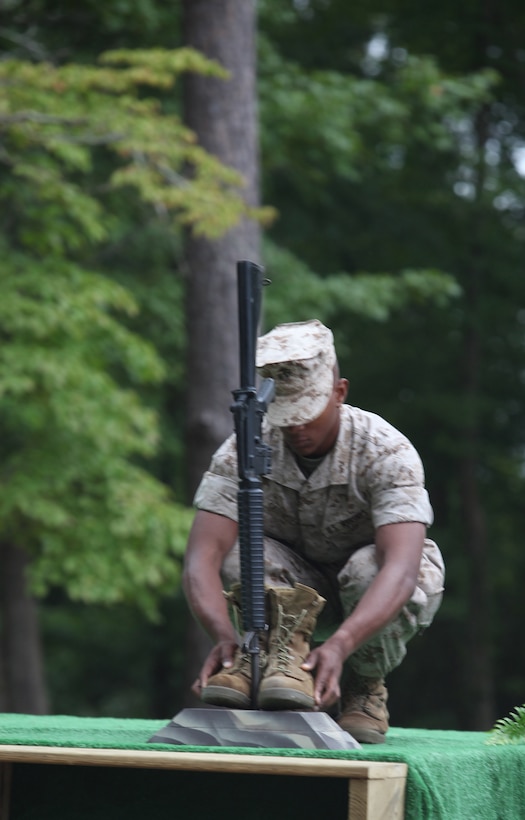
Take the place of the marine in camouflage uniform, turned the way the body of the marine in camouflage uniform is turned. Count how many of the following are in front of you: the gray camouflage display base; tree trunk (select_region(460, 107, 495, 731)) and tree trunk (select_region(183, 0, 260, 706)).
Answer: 1

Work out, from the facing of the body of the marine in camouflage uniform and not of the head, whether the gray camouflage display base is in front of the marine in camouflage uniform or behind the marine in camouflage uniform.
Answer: in front

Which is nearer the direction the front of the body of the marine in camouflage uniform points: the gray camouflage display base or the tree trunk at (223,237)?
the gray camouflage display base

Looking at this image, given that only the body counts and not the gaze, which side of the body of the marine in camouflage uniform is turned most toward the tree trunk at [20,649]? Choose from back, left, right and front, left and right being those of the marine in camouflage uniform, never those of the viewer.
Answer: back

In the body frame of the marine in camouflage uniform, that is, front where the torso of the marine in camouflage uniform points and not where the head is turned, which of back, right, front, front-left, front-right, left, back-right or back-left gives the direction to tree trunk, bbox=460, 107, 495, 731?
back

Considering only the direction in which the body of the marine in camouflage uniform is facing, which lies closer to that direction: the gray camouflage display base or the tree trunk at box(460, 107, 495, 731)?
the gray camouflage display base

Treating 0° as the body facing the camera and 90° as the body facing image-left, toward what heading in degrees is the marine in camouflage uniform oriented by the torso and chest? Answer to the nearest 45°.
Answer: approximately 0°

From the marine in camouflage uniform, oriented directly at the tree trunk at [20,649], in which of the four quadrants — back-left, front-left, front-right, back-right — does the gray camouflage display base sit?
back-left

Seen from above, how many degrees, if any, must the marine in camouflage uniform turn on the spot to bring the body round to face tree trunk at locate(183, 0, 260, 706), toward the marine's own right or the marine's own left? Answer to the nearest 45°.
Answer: approximately 180°
